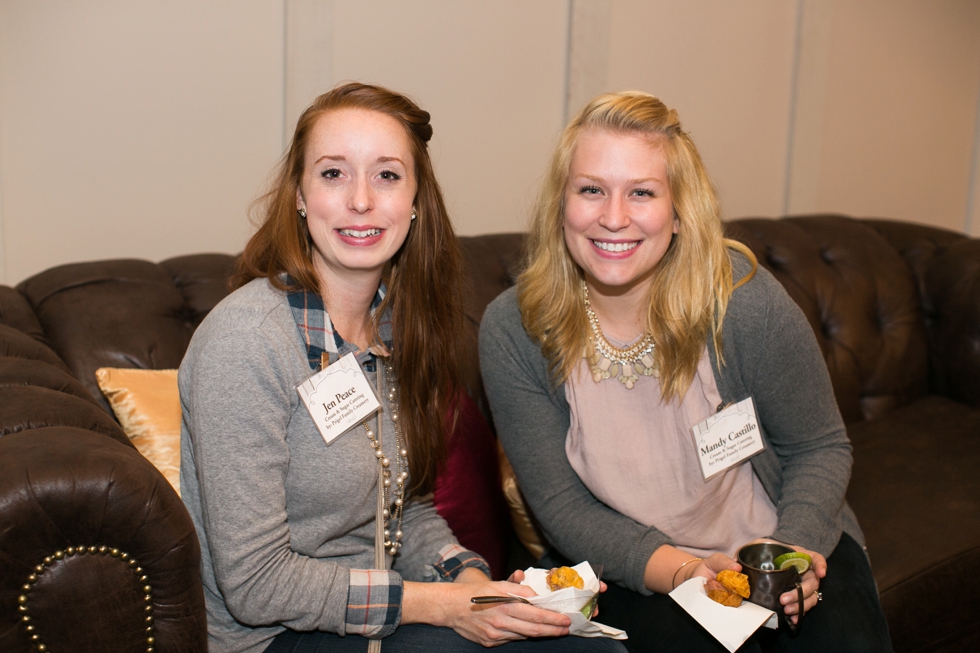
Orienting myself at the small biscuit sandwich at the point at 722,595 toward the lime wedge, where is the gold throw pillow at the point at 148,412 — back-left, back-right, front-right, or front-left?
back-left

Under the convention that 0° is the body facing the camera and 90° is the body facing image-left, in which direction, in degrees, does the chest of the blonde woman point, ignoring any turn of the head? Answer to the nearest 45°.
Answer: approximately 0°

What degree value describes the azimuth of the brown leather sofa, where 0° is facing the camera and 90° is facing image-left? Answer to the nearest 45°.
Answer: approximately 0°

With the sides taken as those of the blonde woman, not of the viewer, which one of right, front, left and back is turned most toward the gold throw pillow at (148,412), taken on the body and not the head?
right
